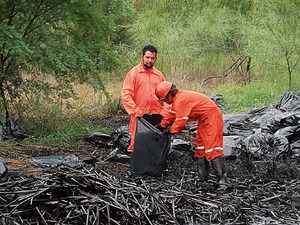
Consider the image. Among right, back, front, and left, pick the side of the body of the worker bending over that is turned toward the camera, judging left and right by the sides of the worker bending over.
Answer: left

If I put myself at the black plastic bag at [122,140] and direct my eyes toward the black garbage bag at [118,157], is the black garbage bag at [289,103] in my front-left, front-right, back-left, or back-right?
back-left

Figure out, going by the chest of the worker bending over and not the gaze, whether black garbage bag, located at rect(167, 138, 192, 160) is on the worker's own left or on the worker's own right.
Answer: on the worker's own right

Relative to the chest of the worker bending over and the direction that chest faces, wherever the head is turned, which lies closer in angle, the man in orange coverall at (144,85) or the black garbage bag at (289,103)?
the man in orange coverall

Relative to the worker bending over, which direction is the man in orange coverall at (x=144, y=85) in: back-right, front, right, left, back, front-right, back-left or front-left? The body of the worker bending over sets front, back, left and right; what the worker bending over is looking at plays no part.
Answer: front-right

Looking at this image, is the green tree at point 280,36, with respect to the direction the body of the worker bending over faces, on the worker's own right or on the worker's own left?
on the worker's own right

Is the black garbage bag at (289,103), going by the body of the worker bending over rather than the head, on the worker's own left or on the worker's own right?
on the worker's own right

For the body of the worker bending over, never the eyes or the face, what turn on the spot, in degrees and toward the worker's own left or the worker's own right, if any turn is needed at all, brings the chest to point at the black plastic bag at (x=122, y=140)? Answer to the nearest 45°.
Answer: approximately 45° to the worker's own right

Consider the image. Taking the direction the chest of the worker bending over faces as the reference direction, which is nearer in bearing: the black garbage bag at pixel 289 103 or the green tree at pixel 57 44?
the green tree
